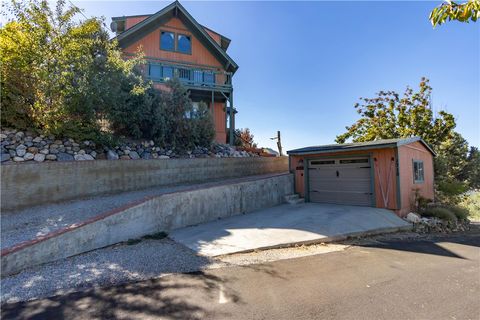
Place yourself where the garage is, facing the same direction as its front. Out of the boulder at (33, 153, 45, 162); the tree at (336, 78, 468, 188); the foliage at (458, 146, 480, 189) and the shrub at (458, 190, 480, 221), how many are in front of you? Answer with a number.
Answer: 1

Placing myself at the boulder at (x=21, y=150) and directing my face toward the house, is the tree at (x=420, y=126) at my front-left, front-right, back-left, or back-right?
front-right

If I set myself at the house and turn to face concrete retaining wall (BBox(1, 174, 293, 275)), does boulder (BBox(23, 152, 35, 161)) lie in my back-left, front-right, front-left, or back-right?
front-right

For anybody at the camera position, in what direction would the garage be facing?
facing the viewer and to the left of the viewer

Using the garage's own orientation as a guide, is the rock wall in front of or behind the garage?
in front

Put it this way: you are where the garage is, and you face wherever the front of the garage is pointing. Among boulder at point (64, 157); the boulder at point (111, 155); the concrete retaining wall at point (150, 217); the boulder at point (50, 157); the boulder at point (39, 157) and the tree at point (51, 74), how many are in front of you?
6

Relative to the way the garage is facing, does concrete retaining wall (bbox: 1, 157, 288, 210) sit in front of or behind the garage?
in front

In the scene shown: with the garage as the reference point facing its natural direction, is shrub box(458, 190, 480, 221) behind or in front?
behind

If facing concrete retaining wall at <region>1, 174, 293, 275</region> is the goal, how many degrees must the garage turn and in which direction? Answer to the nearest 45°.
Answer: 0° — it already faces it

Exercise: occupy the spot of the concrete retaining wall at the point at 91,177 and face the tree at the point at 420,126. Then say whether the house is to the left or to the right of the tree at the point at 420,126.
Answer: left
